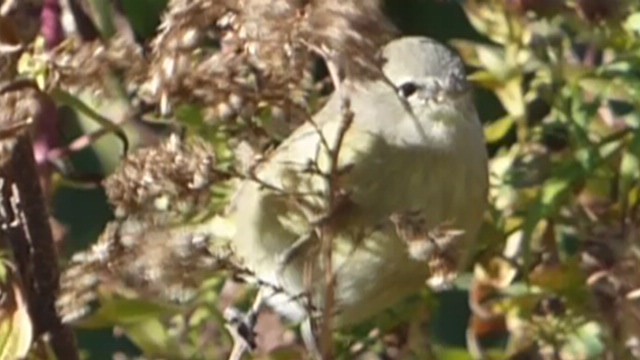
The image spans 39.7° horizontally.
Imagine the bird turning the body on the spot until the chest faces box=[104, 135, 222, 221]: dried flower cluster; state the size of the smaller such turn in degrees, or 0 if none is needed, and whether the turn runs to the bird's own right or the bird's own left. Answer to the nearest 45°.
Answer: approximately 90° to the bird's own right

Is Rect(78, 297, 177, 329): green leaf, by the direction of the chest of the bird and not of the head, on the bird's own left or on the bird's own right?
on the bird's own right

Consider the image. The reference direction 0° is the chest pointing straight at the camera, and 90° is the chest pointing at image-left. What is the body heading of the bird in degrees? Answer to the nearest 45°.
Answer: approximately 315°

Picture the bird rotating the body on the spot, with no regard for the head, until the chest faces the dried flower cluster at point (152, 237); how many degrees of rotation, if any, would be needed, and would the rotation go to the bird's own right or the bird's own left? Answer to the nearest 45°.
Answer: approximately 90° to the bird's own right
